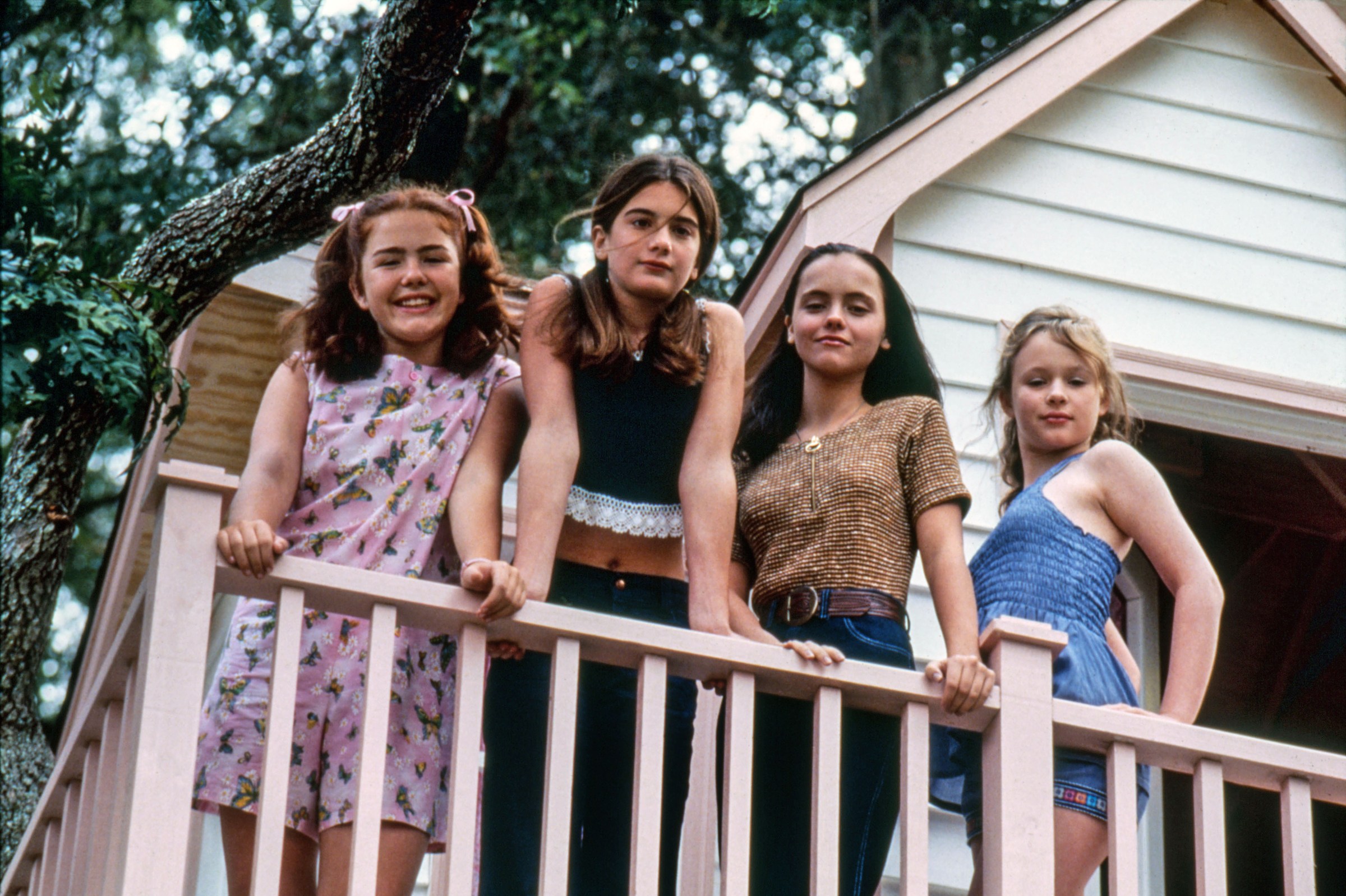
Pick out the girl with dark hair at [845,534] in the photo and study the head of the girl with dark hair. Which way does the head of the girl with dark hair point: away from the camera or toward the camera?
toward the camera

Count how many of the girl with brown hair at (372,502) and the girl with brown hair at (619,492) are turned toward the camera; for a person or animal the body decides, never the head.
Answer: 2

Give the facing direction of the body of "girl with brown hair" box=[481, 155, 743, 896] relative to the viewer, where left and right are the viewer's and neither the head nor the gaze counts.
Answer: facing the viewer

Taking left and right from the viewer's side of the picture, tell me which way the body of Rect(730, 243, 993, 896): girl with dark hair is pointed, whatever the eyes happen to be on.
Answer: facing the viewer and to the left of the viewer

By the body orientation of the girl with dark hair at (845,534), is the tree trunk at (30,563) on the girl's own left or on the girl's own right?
on the girl's own right

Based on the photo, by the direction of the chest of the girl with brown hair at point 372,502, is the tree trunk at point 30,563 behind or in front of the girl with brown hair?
behind

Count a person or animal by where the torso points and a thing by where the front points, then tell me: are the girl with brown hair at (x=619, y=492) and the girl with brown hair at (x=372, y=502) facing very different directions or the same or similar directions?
same or similar directions

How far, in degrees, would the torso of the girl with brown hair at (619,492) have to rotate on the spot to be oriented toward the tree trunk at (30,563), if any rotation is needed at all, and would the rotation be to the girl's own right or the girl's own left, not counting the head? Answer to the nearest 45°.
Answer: approximately 135° to the girl's own right

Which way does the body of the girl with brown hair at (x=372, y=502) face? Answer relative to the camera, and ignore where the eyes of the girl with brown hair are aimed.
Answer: toward the camera
